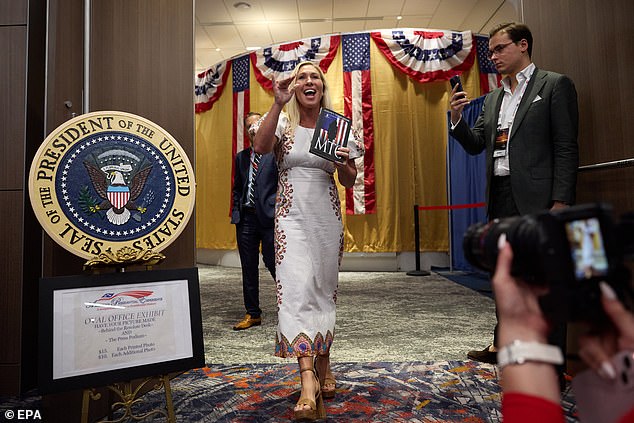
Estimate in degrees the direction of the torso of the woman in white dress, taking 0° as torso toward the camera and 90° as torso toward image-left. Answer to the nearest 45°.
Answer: approximately 0°

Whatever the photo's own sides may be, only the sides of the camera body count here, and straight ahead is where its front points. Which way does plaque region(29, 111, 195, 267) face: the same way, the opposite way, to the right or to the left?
the opposite way

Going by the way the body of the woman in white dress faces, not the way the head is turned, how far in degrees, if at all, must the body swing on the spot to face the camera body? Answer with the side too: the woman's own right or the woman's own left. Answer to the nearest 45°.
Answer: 0° — they already face it

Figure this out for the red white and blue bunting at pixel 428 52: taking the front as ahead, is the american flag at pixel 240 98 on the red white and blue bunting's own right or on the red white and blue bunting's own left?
on the red white and blue bunting's own right

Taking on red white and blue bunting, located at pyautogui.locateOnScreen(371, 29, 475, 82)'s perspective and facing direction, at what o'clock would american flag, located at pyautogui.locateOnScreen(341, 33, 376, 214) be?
The american flag is roughly at 3 o'clock from the red white and blue bunting.

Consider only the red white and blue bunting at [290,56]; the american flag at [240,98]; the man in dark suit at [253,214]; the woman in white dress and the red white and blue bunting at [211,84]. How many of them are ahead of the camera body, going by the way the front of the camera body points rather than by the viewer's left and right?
5

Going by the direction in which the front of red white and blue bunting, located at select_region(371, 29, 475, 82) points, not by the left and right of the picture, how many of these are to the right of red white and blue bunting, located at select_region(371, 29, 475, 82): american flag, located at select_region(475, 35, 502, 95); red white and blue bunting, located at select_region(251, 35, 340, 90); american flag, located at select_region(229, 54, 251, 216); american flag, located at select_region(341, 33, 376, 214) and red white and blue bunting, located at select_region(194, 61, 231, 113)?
4

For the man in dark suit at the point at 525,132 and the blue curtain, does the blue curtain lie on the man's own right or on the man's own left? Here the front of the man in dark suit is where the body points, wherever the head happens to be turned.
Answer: on the man's own right

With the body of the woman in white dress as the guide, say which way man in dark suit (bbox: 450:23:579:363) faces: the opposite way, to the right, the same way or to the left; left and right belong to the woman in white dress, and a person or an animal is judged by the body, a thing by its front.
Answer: to the right

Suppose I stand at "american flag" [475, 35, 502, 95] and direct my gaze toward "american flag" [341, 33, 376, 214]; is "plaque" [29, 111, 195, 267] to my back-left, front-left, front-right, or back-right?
front-left

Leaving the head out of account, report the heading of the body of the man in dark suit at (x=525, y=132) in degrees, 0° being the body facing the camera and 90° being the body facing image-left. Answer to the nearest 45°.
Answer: approximately 45°

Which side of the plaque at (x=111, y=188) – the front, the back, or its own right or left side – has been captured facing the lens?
front

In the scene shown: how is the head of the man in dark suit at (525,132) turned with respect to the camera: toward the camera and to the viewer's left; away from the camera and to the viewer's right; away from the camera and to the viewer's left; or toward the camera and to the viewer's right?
toward the camera and to the viewer's left

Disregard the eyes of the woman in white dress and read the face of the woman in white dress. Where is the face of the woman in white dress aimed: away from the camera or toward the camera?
toward the camera

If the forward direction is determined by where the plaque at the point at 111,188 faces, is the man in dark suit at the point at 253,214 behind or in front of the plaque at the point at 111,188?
behind

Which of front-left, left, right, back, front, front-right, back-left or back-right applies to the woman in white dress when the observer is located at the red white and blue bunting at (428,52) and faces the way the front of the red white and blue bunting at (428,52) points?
front
